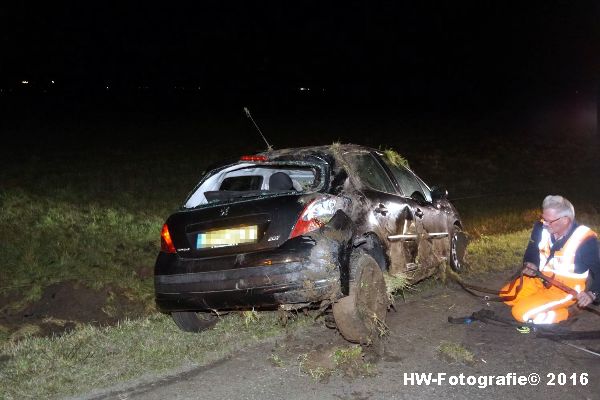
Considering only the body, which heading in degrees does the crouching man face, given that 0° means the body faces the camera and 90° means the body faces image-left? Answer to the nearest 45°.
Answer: approximately 45°

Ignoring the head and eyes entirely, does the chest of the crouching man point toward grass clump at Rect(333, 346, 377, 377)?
yes

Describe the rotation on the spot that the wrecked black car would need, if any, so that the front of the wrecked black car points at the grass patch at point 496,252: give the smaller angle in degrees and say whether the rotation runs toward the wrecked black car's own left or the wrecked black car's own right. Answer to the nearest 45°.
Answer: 0° — it already faces it

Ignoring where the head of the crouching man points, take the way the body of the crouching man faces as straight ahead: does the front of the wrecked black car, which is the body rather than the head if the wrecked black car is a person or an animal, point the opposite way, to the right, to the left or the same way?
the opposite way

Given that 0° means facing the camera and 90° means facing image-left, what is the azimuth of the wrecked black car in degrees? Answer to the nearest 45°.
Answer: approximately 225°
